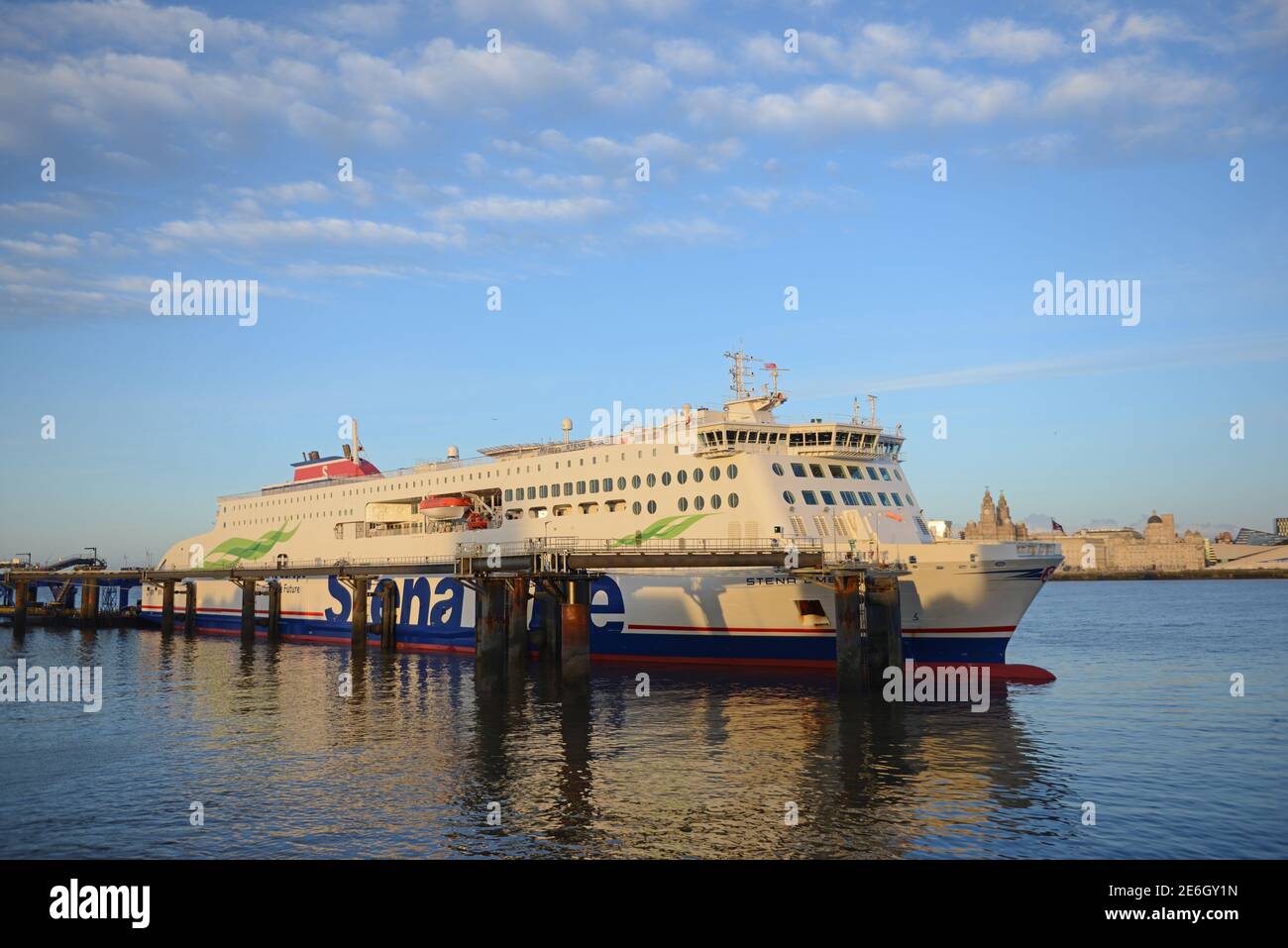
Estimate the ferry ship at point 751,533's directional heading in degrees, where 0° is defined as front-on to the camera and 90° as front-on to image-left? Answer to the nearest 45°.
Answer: approximately 315°
